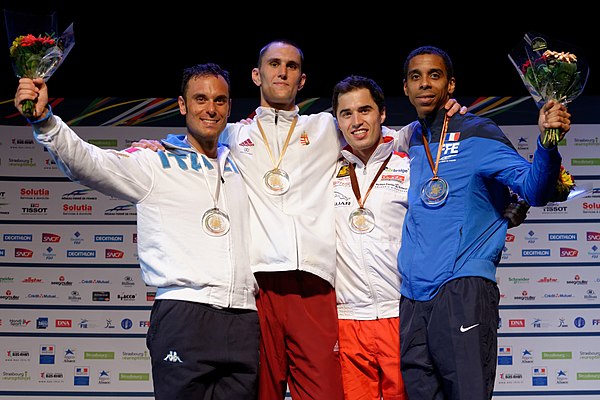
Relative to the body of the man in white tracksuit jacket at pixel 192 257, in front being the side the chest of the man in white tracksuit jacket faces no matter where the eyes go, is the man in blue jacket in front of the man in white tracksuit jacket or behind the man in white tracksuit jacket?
in front

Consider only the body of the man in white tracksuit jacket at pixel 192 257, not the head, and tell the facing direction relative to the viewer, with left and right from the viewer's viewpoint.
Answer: facing the viewer and to the right of the viewer

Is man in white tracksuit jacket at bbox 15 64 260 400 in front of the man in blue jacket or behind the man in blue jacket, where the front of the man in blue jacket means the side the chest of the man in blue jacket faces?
in front

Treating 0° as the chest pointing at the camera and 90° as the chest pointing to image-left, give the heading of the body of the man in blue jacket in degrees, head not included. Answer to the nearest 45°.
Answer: approximately 45°

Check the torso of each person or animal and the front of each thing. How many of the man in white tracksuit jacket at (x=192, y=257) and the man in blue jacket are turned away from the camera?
0

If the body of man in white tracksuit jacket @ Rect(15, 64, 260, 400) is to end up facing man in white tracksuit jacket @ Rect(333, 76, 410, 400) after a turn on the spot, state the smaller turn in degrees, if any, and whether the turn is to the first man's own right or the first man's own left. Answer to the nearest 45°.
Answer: approximately 45° to the first man's own left
